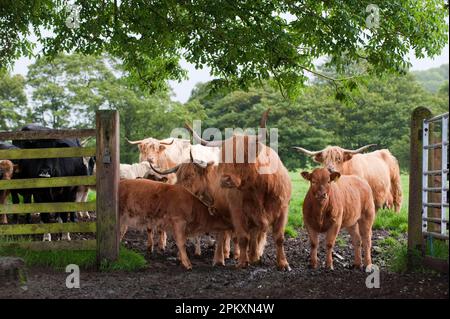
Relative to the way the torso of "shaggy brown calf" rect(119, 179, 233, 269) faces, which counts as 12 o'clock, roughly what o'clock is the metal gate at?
The metal gate is roughly at 1 o'clock from the shaggy brown calf.

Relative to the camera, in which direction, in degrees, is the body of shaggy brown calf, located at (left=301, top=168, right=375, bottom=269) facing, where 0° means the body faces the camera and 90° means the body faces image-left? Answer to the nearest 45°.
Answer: approximately 45°

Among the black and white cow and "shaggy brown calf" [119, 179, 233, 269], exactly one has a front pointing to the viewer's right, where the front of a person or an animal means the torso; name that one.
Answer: the shaggy brown calf

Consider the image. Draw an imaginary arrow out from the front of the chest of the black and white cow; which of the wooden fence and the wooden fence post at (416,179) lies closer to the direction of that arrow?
the wooden fence

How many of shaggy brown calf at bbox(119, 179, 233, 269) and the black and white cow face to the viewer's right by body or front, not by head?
1

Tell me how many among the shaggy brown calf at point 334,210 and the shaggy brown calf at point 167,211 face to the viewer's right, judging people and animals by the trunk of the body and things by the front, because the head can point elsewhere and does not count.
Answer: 1

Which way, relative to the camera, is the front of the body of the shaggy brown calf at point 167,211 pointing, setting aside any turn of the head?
to the viewer's right

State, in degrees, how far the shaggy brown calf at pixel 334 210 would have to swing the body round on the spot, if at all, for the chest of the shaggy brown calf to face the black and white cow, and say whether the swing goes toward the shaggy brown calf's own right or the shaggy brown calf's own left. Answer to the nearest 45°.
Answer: approximately 45° to the shaggy brown calf's own right

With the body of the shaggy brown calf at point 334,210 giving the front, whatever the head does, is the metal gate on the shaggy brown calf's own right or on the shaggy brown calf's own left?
on the shaggy brown calf's own left

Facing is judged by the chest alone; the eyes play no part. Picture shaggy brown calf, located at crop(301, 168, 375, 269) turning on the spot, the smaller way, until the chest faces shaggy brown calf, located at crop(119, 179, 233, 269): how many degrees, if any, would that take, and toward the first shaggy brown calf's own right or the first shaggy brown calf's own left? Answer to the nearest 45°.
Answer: approximately 45° to the first shaggy brown calf's own right
